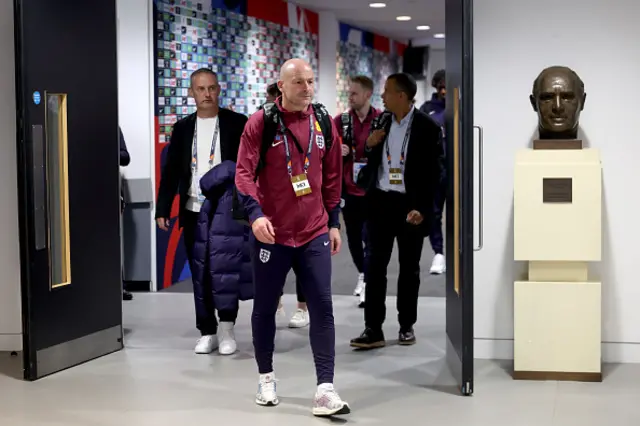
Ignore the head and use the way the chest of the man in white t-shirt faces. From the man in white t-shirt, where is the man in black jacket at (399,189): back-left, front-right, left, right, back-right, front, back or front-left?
left

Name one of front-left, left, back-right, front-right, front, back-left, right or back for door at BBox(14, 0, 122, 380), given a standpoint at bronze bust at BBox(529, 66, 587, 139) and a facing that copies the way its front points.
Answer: right

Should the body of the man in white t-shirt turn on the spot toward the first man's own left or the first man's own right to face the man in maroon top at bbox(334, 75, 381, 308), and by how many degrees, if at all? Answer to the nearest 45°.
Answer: approximately 135° to the first man's own left

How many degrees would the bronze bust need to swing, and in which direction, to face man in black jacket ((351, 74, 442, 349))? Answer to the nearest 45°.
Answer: approximately 135° to its right

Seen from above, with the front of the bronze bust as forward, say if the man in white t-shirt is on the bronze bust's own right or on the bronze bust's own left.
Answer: on the bronze bust's own right

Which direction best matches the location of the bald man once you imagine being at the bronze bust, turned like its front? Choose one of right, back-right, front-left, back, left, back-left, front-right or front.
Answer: front-right

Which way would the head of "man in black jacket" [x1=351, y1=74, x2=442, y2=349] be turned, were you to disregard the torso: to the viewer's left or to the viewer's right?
to the viewer's left
